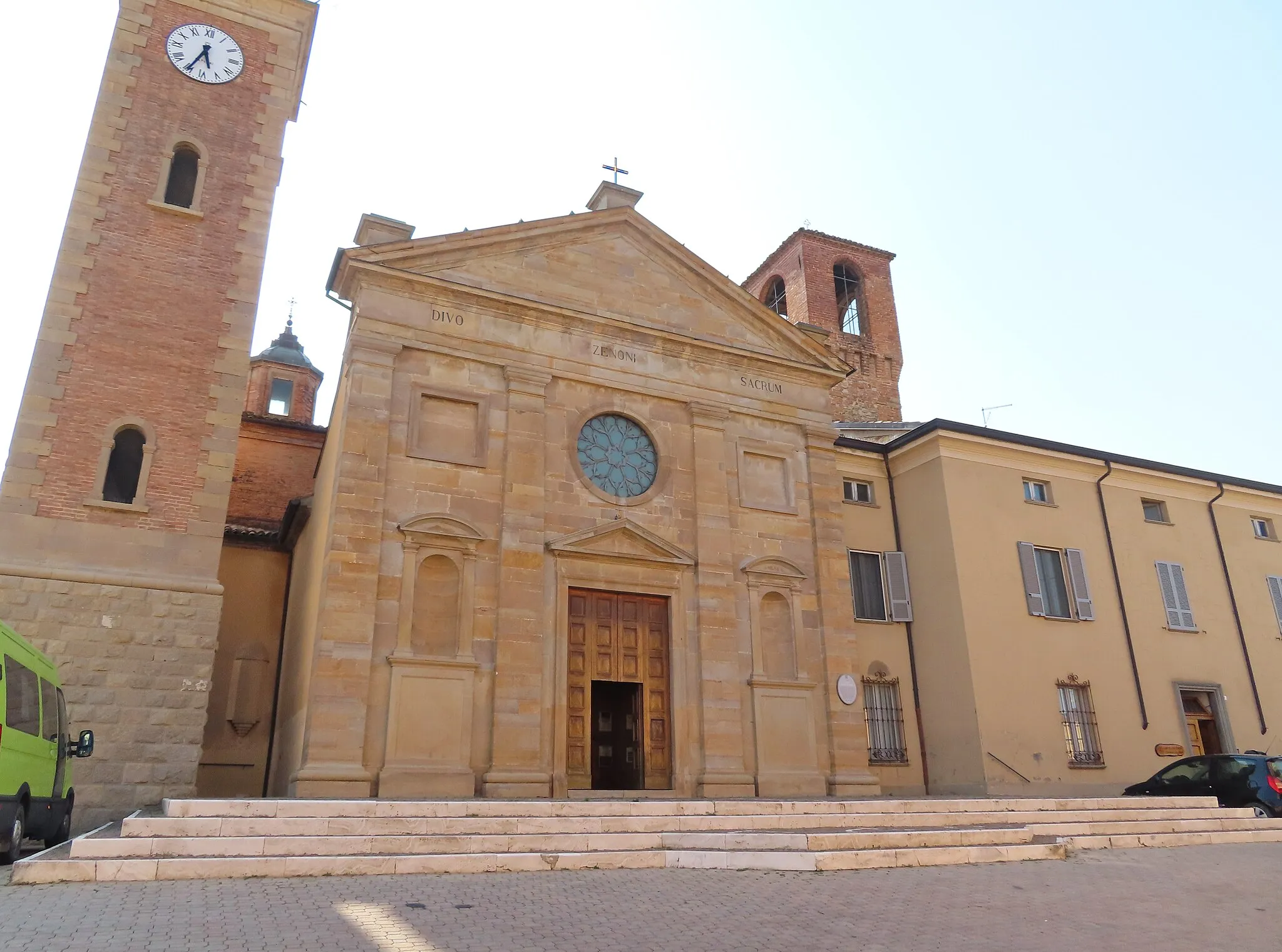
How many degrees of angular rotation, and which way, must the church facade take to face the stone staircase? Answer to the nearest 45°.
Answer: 0° — it already faces it

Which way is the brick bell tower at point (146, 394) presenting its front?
toward the camera

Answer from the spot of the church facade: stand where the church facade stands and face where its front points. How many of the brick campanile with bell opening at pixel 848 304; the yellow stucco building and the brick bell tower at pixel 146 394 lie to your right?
1

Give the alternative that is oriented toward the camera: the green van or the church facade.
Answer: the church facade

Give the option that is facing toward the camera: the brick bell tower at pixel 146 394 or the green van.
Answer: the brick bell tower

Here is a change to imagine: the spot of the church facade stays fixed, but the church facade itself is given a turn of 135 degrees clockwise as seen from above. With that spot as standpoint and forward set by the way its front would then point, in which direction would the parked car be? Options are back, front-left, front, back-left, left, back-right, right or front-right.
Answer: back-right

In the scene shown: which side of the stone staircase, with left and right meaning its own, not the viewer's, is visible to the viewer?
front

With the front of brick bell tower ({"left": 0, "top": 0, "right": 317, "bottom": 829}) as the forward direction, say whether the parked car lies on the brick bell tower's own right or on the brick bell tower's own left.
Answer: on the brick bell tower's own left
